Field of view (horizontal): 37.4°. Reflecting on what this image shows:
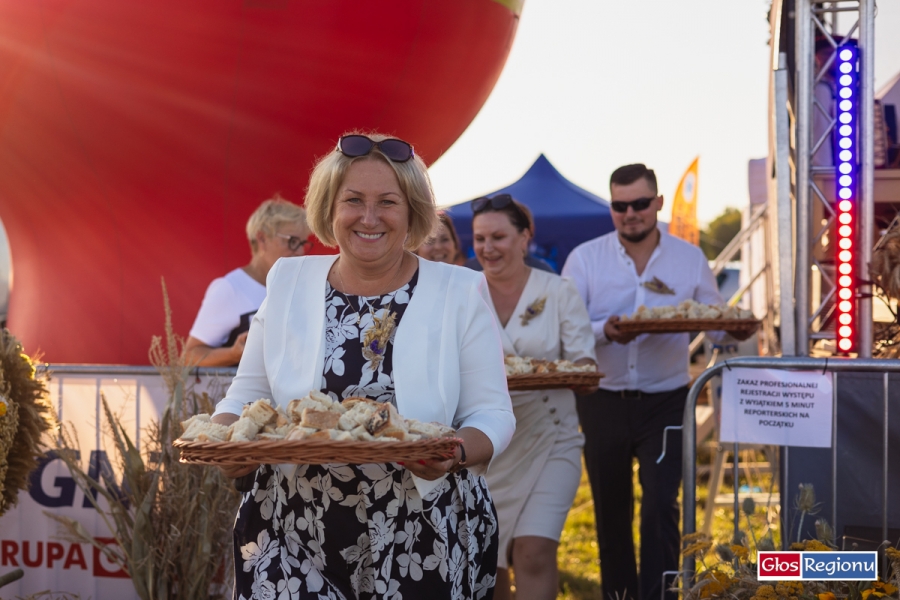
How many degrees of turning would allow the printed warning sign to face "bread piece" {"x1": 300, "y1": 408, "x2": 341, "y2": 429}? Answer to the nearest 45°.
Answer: approximately 45° to its right

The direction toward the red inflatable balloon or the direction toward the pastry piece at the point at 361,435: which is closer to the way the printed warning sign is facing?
the pastry piece

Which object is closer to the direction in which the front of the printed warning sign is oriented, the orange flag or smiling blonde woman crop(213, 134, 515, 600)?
the smiling blonde woman

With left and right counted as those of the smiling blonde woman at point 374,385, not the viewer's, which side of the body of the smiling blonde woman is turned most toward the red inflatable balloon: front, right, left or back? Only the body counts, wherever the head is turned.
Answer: back

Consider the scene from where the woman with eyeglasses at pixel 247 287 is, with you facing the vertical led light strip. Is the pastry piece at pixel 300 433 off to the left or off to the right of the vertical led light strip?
right

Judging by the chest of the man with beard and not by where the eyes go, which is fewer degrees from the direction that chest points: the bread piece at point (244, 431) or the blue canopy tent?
the bread piece

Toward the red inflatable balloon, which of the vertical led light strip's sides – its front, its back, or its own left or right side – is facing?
right
